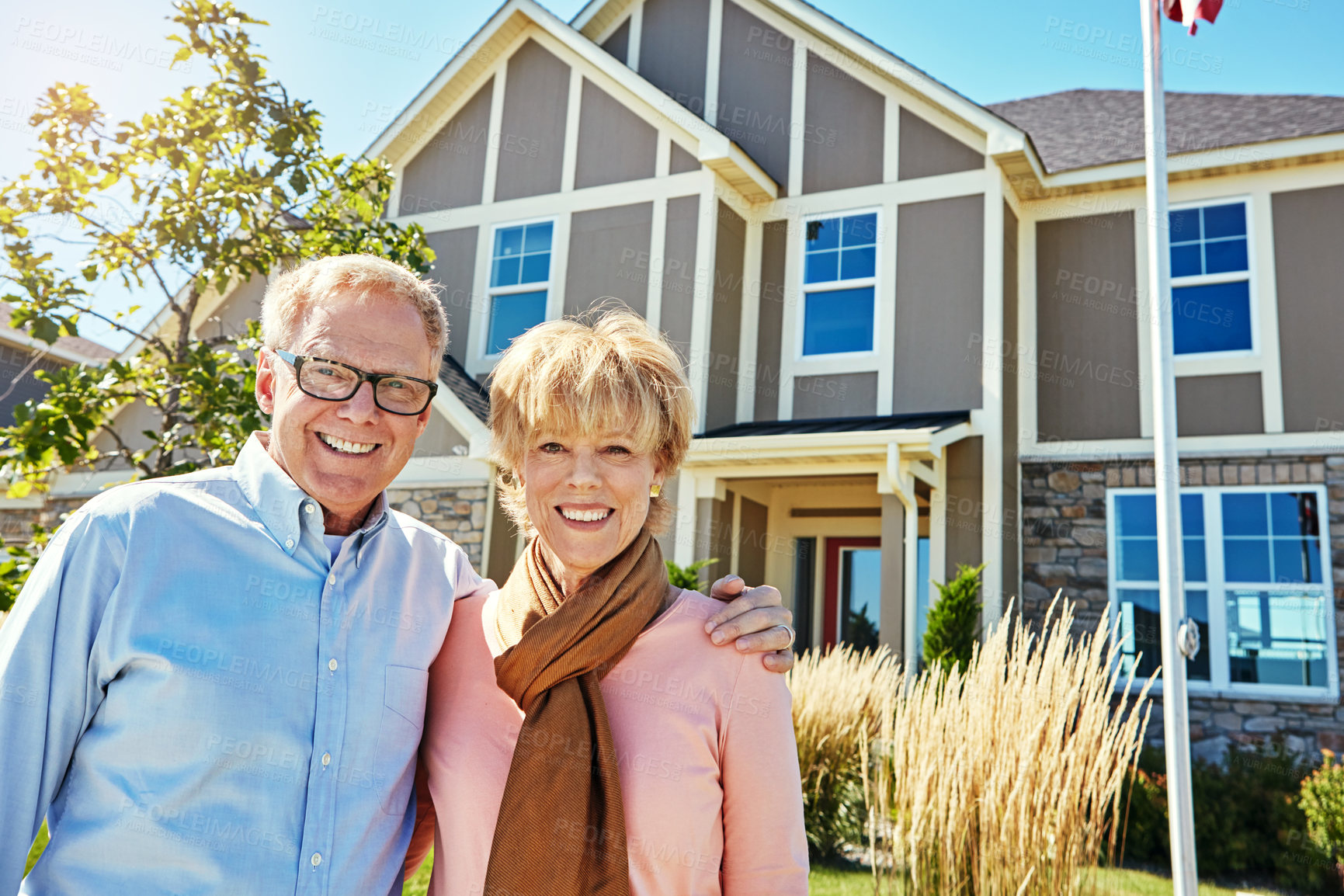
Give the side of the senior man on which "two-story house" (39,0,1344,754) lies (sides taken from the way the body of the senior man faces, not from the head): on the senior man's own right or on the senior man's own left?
on the senior man's own left

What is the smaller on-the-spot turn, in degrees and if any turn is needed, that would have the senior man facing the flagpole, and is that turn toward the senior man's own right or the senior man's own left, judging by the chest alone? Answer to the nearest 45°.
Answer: approximately 90° to the senior man's own left

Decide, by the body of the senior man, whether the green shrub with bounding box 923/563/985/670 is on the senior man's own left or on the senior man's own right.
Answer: on the senior man's own left

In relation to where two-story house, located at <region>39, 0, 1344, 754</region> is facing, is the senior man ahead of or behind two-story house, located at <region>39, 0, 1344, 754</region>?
ahead

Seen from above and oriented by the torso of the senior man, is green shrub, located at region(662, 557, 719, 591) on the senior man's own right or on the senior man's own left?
on the senior man's own left

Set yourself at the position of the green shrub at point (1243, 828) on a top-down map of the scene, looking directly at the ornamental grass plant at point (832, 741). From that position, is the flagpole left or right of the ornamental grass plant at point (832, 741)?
left

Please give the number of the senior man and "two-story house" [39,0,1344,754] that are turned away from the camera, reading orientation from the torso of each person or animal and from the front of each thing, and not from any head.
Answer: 0

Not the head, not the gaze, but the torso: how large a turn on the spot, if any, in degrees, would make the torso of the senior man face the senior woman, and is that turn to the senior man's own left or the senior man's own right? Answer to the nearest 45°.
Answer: approximately 45° to the senior man's own left

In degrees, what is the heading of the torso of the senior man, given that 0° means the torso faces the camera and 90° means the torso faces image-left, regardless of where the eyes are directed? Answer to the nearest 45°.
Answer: approximately 315°
